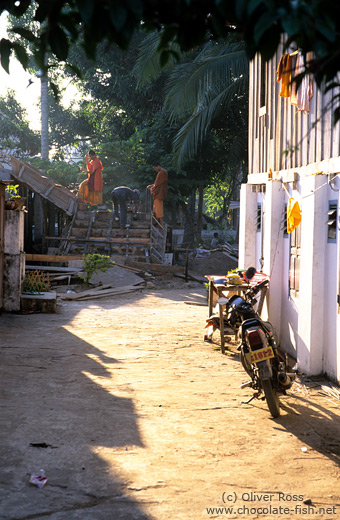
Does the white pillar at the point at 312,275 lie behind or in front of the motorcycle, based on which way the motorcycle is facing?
in front

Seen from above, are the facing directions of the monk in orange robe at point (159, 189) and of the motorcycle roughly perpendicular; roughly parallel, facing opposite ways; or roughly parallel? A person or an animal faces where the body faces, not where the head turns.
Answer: roughly perpendicular

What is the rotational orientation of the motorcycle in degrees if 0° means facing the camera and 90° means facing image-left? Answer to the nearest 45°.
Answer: approximately 180°

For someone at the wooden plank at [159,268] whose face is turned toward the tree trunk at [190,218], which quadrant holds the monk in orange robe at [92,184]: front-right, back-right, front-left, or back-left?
front-left

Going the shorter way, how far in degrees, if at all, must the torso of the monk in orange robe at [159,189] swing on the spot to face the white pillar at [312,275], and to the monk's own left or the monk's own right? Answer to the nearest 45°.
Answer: approximately 90° to the monk's own left

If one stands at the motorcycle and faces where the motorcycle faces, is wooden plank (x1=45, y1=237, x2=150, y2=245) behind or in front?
in front

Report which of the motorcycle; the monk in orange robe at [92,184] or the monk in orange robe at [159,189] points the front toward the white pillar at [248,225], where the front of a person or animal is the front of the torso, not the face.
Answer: the motorcycle

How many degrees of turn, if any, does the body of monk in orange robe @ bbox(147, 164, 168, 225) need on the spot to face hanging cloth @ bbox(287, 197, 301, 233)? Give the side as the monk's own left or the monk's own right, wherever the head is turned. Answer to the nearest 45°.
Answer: approximately 90° to the monk's own left

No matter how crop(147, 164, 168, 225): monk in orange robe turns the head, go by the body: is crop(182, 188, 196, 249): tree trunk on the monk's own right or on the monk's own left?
on the monk's own right

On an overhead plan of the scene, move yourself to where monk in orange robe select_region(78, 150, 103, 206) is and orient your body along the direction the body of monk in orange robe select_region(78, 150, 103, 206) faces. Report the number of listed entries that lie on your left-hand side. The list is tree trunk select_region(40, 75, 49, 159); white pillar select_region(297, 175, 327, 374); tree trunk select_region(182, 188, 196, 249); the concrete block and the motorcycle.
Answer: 3

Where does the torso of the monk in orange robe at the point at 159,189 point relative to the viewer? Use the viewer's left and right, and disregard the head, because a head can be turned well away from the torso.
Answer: facing to the left of the viewer

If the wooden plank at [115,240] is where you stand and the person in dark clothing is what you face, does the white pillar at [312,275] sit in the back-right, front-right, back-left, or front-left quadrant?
back-right

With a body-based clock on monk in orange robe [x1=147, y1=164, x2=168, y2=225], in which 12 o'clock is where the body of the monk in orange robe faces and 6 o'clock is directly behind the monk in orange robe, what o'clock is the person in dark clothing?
The person in dark clothing is roughly at 12 o'clock from the monk in orange robe.

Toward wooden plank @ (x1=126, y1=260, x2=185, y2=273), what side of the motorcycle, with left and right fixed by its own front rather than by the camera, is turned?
front
